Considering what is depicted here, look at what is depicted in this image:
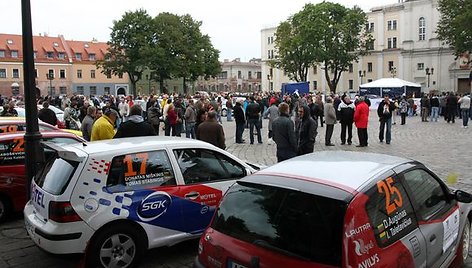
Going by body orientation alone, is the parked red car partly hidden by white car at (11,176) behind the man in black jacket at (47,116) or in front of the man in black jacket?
behind

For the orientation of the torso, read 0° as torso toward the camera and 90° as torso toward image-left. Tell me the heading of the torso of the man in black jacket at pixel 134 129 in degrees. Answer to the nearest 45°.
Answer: approximately 180°

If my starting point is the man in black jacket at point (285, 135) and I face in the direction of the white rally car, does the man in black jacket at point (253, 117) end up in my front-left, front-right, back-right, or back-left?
back-right

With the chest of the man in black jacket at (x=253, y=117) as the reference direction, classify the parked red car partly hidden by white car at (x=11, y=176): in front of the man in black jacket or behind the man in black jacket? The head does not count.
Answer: behind

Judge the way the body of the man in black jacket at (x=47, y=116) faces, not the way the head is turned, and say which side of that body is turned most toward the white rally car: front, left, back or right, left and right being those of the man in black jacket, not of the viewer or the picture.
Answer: back

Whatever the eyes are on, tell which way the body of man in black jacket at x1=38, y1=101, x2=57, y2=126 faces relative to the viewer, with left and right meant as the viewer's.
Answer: facing away from the viewer

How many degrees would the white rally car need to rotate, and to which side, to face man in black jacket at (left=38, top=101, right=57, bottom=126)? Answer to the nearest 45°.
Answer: approximately 45° to its left

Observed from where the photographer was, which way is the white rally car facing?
facing away from the viewer and to the right of the viewer

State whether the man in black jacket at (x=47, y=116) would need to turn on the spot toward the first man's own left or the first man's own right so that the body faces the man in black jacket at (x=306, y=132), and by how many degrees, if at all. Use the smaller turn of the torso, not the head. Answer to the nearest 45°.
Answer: approximately 135° to the first man's own right

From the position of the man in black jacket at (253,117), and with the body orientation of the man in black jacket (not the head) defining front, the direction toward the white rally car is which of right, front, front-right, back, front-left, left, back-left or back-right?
back

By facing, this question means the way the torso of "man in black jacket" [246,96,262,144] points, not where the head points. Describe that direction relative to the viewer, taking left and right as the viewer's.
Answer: facing away from the viewer
